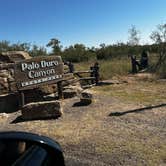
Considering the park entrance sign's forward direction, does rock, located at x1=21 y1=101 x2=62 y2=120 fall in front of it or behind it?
in front

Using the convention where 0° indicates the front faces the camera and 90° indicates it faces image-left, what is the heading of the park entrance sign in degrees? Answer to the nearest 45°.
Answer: approximately 315°
